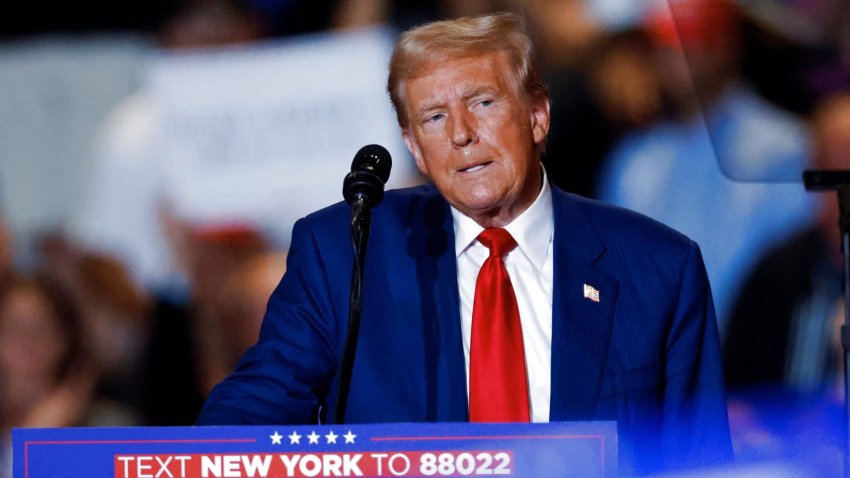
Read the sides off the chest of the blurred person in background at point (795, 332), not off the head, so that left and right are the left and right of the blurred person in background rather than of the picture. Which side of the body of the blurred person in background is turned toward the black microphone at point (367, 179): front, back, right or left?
front

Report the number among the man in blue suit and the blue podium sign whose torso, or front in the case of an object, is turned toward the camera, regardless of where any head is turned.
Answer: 2

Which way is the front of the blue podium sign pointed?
toward the camera

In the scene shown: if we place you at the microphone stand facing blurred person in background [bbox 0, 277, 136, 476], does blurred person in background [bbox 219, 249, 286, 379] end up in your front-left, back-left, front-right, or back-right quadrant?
front-right

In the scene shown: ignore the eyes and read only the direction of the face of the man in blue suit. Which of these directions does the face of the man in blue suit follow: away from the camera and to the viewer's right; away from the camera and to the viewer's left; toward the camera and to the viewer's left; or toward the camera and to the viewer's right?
toward the camera and to the viewer's left

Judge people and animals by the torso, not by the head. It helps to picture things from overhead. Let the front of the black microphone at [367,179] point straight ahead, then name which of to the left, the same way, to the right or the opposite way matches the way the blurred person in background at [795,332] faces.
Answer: the opposite way

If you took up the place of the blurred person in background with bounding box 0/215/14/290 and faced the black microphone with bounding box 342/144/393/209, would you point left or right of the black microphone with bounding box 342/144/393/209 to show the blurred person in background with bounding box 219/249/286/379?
left

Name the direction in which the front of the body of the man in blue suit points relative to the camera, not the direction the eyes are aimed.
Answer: toward the camera

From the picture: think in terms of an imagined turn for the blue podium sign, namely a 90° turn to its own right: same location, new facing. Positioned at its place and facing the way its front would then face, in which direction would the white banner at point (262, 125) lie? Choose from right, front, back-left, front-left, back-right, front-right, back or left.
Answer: right

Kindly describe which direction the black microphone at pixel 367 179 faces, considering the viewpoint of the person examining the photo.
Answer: facing away from the viewer and to the right of the viewer

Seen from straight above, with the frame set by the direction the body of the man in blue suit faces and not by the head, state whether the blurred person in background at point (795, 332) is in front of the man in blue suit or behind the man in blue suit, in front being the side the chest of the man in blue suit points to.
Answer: behind

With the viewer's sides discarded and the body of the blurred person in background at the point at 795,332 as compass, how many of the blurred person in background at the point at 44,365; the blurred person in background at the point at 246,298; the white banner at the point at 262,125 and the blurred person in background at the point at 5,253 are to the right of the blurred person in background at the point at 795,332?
4

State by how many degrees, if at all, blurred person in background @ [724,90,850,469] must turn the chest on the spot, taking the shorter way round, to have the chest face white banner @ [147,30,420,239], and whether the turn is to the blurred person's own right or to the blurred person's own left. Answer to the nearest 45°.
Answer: approximately 90° to the blurred person's own right

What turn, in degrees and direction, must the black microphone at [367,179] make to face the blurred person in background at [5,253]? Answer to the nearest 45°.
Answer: approximately 90° to its left
